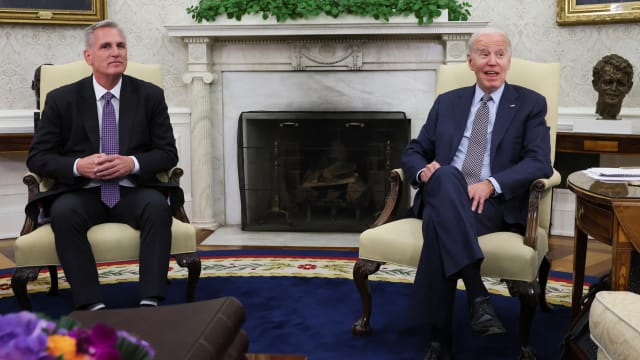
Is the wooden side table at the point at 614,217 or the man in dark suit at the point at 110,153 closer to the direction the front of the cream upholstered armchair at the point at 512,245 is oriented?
the man in dark suit

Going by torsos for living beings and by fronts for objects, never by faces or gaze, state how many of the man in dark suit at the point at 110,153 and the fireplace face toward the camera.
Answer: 2

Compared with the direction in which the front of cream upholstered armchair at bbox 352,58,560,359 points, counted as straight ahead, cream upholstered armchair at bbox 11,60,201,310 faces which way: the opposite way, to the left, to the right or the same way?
to the left

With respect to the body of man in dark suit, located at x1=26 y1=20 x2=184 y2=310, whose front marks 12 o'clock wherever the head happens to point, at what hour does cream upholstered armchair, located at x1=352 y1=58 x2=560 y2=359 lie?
The cream upholstered armchair is roughly at 10 o'clock from the man in dark suit.

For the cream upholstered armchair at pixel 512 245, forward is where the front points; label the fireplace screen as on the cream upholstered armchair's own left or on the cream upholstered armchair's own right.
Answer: on the cream upholstered armchair's own right

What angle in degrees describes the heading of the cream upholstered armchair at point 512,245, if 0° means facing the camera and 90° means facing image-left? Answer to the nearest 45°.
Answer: approximately 45°

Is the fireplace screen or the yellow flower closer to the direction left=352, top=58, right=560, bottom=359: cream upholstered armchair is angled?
the yellow flower
